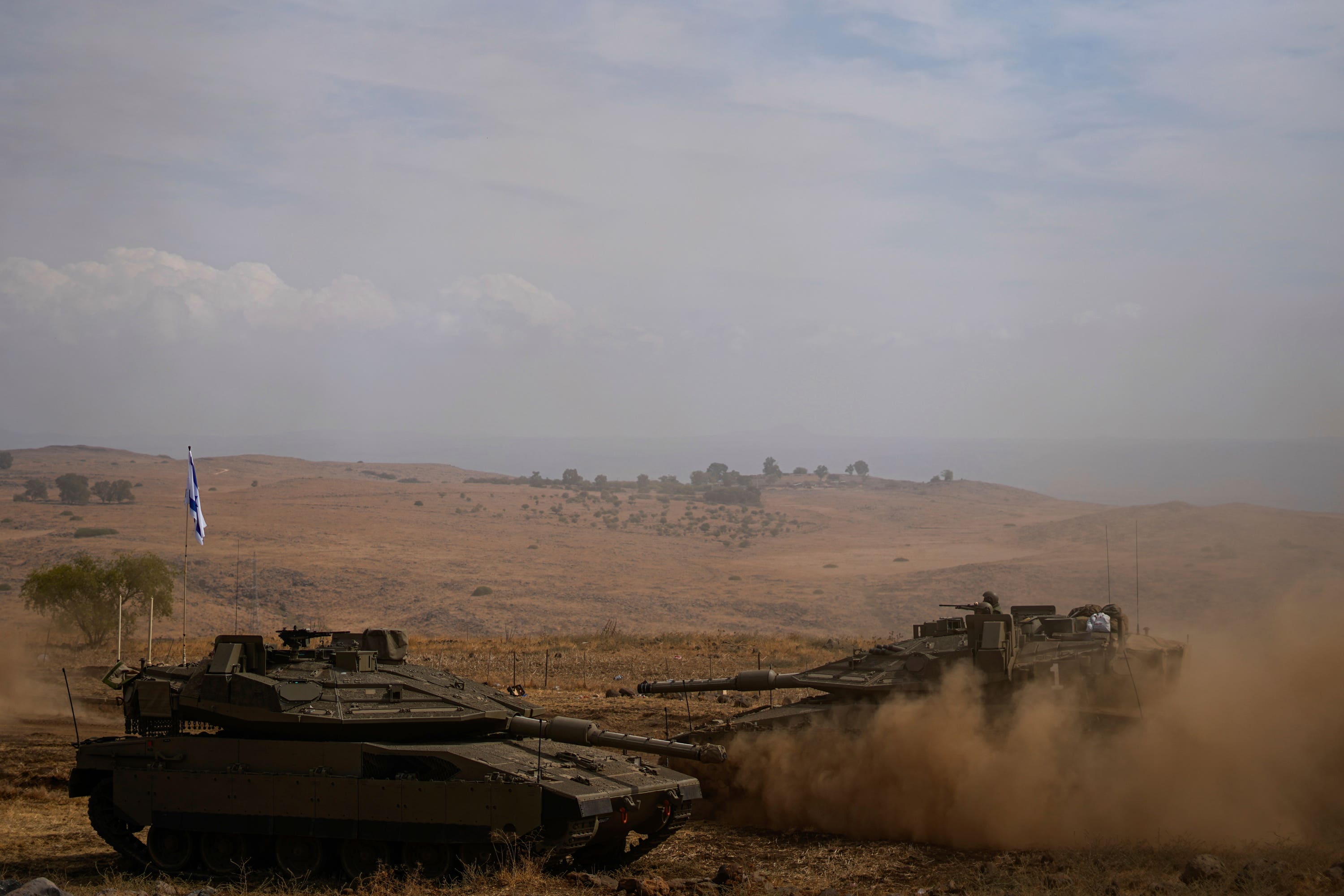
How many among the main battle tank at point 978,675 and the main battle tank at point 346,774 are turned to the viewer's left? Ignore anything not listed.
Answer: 1

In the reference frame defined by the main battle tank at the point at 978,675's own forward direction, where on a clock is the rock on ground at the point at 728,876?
The rock on ground is roughly at 10 o'clock from the main battle tank.

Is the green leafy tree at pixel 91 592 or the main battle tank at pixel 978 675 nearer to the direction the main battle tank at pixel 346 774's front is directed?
the main battle tank

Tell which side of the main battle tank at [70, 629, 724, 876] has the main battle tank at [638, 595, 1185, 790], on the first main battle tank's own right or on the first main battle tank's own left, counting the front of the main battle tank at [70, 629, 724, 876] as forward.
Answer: on the first main battle tank's own left

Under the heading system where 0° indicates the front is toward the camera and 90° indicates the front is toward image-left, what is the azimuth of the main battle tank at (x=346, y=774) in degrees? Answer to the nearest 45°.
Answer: approximately 315°

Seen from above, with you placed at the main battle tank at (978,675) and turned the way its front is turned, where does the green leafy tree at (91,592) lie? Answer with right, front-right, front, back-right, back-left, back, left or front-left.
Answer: front-right

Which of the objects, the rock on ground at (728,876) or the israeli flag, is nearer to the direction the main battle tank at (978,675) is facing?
the israeli flag

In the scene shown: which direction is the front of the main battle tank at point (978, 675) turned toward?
to the viewer's left

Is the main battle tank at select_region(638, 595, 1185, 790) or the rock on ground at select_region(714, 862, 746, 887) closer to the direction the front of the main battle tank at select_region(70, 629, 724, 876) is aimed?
the rock on ground

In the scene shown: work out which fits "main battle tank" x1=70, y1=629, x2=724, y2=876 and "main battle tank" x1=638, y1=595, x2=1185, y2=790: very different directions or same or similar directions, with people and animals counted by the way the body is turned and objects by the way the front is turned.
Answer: very different directions
